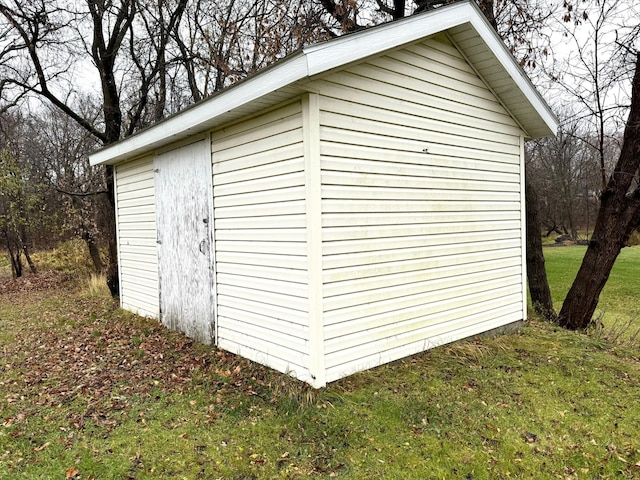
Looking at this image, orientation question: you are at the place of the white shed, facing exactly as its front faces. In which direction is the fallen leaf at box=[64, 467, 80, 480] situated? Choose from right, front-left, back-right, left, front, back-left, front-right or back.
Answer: front

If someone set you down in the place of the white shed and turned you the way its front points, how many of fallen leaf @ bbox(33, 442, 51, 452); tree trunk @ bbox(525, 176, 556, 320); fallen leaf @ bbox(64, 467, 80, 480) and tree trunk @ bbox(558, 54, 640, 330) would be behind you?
2

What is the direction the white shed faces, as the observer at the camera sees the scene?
facing the viewer and to the left of the viewer

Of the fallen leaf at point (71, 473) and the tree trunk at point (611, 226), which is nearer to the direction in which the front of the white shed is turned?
the fallen leaf

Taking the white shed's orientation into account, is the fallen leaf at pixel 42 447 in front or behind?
in front

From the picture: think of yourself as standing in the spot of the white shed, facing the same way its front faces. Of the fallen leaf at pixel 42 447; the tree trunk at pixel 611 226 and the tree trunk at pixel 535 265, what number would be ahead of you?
1

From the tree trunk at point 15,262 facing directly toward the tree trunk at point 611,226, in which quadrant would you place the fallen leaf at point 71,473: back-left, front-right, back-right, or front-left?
front-right

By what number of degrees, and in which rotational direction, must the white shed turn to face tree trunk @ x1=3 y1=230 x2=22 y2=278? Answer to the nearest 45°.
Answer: approximately 90° to its right

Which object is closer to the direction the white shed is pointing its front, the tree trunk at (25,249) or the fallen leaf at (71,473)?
the fallen leaf

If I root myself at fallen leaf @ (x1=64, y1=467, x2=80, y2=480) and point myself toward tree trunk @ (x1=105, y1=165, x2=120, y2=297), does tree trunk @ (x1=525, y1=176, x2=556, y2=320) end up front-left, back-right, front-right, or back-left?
front-right

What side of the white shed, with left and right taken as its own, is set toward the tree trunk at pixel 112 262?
right

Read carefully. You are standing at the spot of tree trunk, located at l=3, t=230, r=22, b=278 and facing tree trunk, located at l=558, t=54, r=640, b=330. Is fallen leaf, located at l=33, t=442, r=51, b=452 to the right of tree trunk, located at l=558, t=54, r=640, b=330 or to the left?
right

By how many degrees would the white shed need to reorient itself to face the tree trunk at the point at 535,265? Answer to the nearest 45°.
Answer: approximately 180°

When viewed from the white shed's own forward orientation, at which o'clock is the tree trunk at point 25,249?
The tree trunk is roughly at 3 o'clock from the white shed.

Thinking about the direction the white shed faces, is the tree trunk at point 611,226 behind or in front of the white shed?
behind
